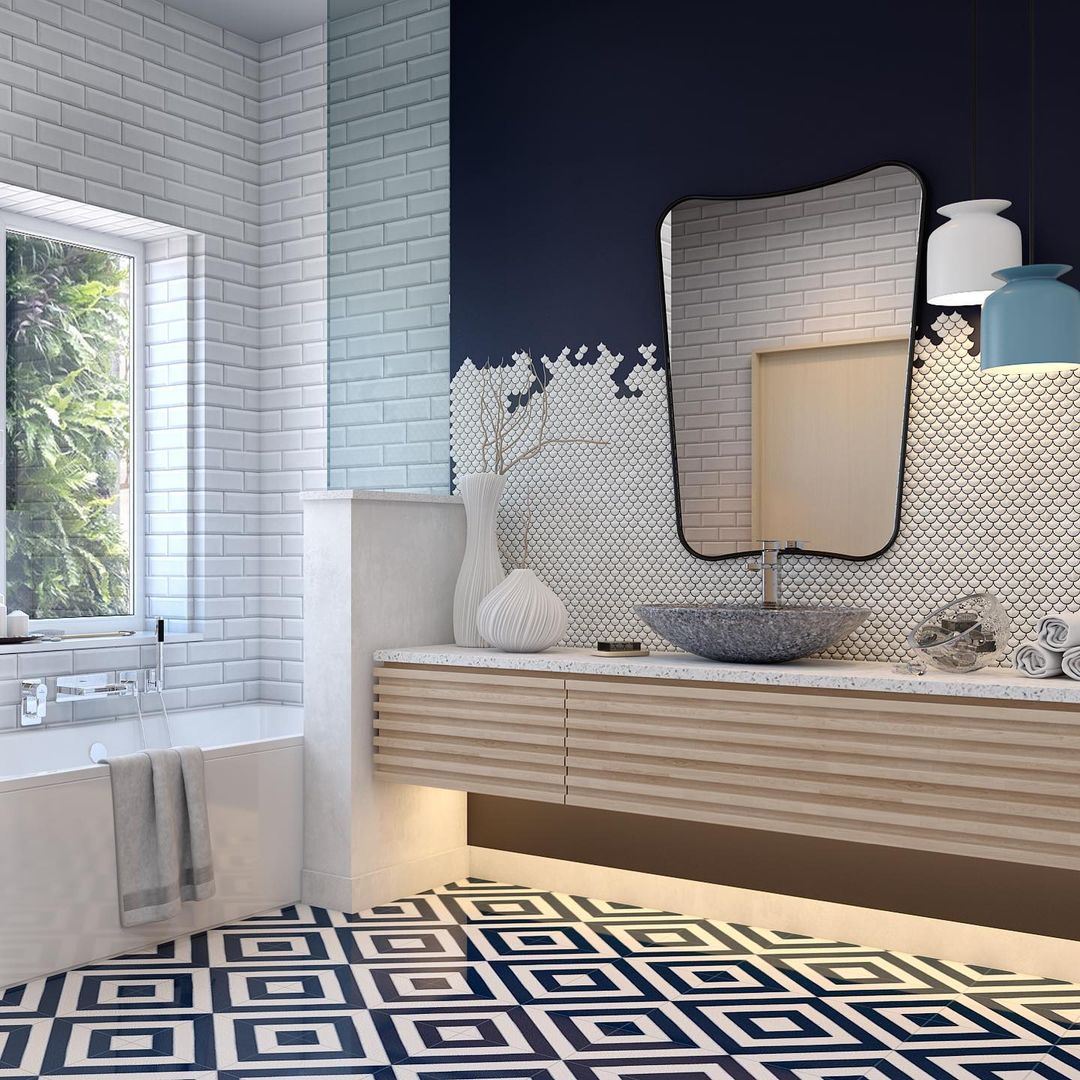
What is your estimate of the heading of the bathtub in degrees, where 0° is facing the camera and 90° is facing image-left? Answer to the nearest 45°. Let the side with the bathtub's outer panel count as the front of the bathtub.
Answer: approximately 315°

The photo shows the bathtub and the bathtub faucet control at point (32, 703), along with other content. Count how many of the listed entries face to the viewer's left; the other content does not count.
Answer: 0

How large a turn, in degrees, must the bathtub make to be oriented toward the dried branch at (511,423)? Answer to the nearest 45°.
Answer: approximately 45° to its left

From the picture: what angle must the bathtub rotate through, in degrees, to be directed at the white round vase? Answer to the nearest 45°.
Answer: approximately 45° to its left

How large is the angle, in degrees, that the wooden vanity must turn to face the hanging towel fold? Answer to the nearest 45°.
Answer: approximately 45° to its right

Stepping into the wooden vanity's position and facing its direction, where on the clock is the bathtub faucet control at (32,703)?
The bathtub faucet control is roughly at 2 o'clock from the wooden vanity.

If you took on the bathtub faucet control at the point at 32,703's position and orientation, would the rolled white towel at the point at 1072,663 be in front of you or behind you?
in front

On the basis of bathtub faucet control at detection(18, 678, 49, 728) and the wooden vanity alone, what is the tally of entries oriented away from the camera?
0
